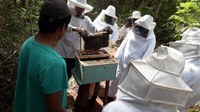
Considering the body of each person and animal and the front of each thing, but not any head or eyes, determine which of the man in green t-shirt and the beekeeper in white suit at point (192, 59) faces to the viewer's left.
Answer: the beekeeper in white suit

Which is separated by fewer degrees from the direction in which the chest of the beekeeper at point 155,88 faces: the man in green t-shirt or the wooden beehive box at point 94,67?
the wooden beehive box

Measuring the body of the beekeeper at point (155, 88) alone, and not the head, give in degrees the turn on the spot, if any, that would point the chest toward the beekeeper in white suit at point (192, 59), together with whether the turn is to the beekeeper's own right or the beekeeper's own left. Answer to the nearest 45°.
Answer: approximately 45° to the beekeeper's own right

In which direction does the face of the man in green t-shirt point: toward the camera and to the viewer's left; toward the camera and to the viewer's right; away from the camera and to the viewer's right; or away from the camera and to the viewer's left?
away from the camera and to the viewer's right

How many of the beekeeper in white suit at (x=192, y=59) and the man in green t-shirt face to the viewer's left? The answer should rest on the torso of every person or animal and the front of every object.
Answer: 1

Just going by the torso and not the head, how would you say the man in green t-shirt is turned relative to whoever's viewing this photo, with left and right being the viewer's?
facing away from the viewer and to the right of the viewer

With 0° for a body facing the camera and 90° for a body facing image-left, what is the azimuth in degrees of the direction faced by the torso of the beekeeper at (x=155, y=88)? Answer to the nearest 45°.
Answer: approximately 135°

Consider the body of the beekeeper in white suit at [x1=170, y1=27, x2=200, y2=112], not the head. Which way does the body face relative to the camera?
to the viewer's left

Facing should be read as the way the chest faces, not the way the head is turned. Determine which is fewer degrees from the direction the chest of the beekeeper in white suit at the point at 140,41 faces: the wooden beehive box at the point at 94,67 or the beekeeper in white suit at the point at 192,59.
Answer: the wooden beehive box

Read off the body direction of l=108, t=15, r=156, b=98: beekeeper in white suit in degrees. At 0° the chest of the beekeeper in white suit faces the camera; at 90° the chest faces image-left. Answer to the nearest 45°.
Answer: approximately 45°
